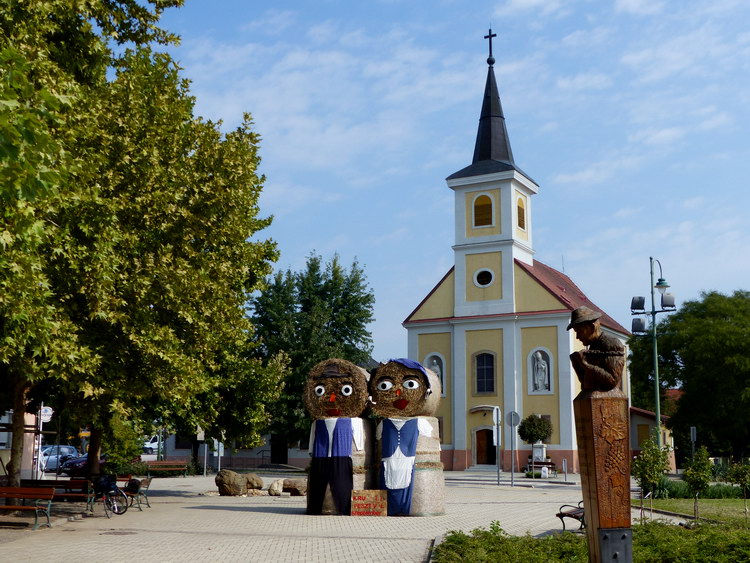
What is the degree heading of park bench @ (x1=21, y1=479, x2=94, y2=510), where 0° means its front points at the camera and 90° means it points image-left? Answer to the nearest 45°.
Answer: approximately 0°

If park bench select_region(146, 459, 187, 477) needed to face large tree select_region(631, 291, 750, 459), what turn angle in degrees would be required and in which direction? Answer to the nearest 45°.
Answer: approximately 90° to its left

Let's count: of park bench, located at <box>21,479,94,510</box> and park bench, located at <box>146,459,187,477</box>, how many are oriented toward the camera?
2

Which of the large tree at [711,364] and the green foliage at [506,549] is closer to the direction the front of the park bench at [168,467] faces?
the green foliage

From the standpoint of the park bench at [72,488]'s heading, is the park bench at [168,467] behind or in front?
behind
